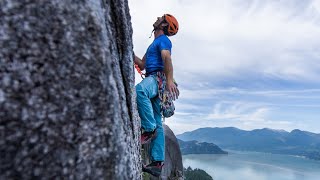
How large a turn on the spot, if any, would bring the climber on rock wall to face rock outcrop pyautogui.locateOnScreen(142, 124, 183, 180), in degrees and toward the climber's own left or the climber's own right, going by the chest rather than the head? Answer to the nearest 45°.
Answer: approximately 90° to the climber's own right

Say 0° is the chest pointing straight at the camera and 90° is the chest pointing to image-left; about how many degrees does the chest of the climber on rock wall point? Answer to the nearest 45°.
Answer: approximately 90°
